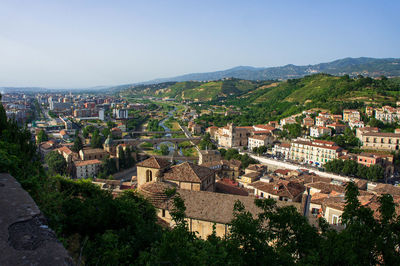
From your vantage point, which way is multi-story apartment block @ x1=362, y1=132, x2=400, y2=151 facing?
toward the camera

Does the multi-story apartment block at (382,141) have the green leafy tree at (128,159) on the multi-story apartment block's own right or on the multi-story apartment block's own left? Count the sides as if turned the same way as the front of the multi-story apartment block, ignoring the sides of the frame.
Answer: on the multi-story apartment block's own right

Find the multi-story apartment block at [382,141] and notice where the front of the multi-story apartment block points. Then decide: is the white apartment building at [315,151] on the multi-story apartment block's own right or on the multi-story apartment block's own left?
on the multi-story apartment block's own right
